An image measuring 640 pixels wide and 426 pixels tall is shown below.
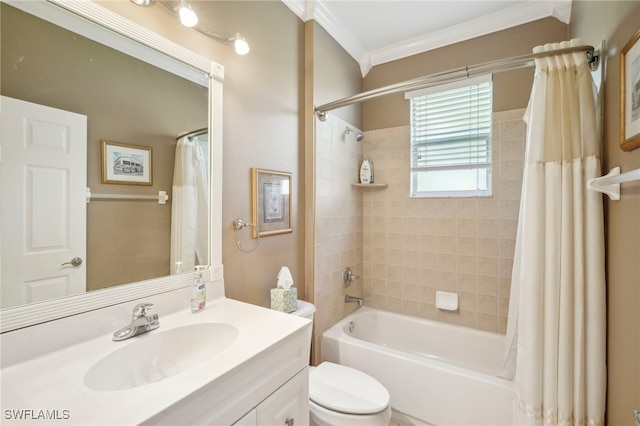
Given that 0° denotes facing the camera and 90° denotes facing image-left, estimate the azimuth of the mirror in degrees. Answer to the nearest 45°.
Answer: approximately 315°

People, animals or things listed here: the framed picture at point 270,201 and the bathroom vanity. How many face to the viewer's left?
0

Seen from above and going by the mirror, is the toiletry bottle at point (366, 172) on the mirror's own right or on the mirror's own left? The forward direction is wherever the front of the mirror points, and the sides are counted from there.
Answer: on the mirror's own left

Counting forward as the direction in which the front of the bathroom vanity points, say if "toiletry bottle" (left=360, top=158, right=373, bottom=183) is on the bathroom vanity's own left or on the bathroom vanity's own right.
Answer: on the bathroom vanity's own left

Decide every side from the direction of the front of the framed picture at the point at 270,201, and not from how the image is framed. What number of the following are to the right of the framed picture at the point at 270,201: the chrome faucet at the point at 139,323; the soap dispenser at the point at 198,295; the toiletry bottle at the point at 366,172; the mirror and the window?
3

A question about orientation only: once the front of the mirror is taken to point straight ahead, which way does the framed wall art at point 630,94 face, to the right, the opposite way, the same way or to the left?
the opposite way

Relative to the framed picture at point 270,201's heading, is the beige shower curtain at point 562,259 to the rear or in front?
in front
